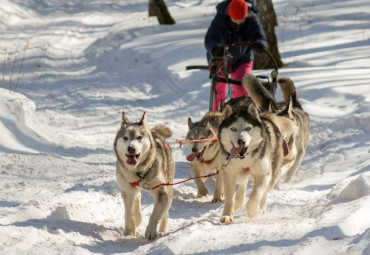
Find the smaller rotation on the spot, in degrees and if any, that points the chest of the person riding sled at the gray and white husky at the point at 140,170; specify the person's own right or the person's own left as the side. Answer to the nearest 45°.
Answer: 0° — they already face it

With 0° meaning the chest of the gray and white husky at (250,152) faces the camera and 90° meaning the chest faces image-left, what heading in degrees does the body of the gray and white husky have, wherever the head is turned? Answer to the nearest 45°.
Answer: approximately 45°

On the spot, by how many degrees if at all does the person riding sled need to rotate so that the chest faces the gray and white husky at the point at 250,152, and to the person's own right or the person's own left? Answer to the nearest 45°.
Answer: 0° — they already face it

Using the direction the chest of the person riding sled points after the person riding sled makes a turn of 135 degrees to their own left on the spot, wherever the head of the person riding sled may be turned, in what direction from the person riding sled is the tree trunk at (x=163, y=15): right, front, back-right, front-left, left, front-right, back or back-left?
front-left

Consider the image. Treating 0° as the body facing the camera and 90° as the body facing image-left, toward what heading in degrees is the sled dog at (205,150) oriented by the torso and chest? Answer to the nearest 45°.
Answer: approximately 45°

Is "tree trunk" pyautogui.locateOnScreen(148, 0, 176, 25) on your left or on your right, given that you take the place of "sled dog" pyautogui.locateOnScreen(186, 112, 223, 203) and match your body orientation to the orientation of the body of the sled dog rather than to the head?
on your right
